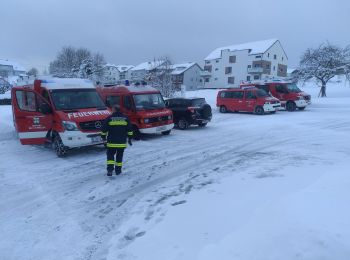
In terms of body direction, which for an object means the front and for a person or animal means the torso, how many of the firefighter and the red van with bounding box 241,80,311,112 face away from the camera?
1

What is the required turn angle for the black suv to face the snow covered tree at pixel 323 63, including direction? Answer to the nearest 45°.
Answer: approximately 90° to its right

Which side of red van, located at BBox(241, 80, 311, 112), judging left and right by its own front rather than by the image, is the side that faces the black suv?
right

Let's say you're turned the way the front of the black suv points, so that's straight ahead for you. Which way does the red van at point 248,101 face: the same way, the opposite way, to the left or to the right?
the opposite way

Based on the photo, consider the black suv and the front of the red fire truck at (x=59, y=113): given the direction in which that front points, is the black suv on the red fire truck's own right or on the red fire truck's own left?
on the red fire truck's own left

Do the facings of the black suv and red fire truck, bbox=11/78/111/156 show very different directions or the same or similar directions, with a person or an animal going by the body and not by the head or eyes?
very different directions

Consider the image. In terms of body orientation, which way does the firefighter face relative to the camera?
away from the camera

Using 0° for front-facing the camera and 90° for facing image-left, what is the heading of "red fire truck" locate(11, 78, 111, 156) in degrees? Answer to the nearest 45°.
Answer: approximately 315°

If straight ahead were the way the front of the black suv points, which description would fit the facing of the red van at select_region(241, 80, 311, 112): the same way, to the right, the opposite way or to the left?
the opposite way

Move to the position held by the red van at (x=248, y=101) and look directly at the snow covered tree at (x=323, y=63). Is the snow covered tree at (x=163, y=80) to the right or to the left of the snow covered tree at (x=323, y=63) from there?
left

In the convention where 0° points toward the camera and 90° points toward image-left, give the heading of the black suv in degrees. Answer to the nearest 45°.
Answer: approximately 135°
